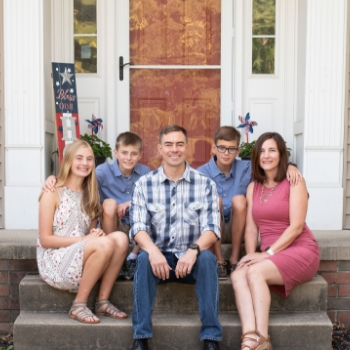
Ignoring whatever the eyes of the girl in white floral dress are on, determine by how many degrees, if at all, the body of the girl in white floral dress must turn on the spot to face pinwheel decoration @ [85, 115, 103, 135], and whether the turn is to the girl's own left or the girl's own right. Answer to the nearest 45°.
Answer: approximately 135° to the girl's own left

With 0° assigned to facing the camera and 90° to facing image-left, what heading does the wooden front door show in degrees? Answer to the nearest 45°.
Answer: approximately 0°

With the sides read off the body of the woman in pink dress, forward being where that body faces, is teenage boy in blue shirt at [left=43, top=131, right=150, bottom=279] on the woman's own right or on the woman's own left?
on the woman's own right

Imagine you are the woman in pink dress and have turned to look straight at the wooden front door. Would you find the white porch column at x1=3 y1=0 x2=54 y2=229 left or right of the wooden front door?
left
